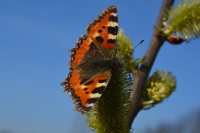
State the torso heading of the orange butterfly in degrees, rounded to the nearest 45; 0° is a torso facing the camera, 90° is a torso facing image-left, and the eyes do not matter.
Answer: approximately 270°
